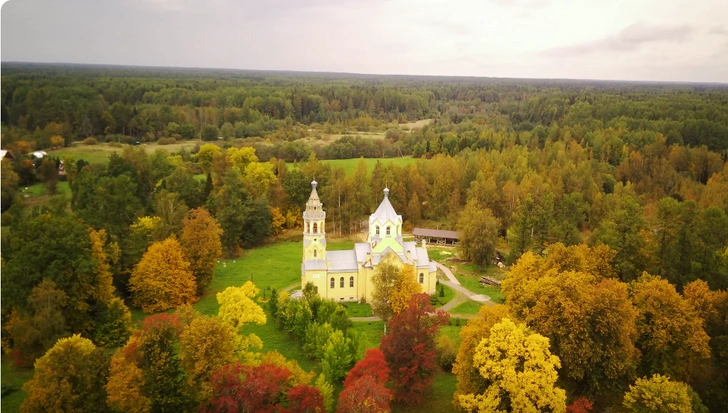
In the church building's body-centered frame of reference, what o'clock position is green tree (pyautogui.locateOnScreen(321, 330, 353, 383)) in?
The green tree is roughly at 9 o'clock from the church building.

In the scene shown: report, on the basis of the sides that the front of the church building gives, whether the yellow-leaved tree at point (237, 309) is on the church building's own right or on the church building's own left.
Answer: on the church building's own left

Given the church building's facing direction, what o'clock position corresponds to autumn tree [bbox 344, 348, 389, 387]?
The autumn tree is roughly at 9 o'clock from the church building.

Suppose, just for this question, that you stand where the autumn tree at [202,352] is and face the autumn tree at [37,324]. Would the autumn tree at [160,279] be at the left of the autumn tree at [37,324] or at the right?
right

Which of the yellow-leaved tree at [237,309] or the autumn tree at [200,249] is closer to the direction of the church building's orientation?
the autumn tree

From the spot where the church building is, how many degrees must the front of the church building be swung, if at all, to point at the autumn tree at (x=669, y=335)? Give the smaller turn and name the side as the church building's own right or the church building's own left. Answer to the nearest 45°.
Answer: approximately 135° to the church building's own left

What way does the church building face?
to the viewer's left

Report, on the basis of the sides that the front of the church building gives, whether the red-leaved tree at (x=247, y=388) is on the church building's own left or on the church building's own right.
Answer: on the church building's own left

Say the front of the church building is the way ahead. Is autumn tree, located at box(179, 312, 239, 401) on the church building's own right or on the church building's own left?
on the church building's own left

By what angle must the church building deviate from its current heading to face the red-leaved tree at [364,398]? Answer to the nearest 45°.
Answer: approximately 90° to its left

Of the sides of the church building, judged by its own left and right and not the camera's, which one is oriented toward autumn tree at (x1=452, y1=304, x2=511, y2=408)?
left

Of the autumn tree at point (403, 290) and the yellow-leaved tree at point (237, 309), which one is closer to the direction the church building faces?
the yellow-leaved tree

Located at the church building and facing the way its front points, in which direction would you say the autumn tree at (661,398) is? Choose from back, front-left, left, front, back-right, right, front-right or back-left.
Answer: back-left
